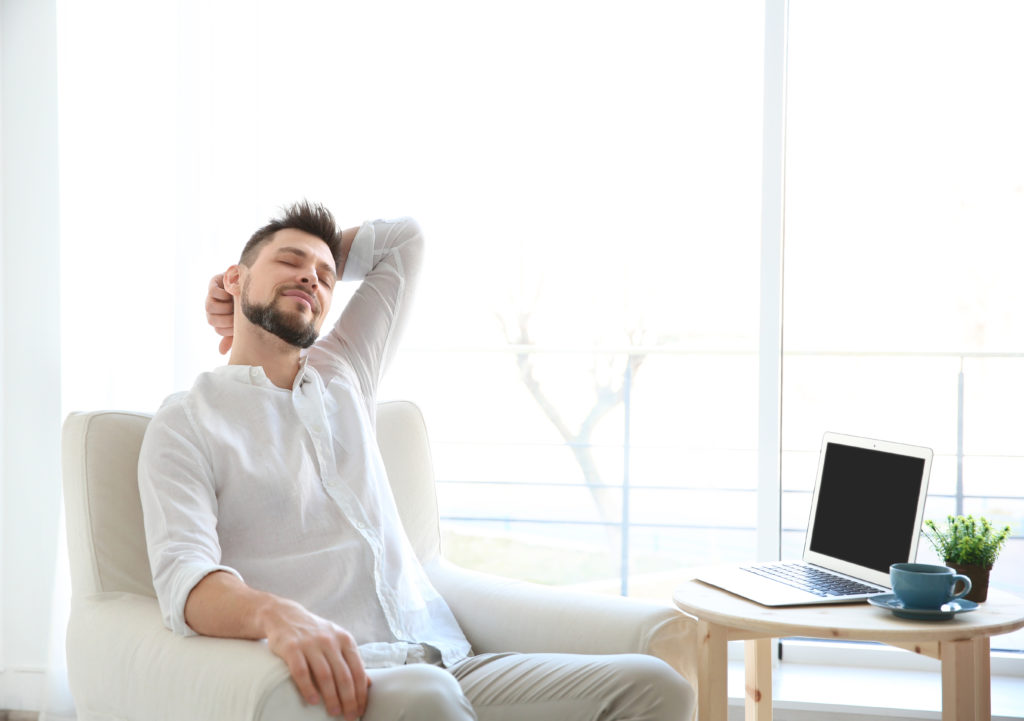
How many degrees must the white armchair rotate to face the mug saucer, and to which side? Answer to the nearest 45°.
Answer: approximately 45° to its left

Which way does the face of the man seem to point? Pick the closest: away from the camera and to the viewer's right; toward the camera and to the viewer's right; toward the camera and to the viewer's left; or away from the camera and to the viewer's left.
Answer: toward the camera and to the viewer's right

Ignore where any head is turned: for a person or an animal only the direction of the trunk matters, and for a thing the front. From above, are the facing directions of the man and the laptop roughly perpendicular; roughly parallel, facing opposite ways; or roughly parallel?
roughly perpendicular

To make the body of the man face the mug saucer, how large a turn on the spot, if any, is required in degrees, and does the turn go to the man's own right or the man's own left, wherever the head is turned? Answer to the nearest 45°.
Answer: approximately 45° to the man's own left

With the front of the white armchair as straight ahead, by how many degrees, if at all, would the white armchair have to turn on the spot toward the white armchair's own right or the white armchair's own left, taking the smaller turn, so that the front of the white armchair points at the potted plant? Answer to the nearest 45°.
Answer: approximately 45° to the white armchair's own left

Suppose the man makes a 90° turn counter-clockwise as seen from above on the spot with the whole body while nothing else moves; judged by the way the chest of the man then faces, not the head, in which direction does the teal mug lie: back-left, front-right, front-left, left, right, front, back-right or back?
front-right

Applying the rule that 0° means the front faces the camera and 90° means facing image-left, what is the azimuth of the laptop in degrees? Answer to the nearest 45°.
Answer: approximately 45°

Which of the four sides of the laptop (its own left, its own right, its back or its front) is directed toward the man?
front

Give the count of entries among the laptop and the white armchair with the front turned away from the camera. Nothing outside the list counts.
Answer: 0

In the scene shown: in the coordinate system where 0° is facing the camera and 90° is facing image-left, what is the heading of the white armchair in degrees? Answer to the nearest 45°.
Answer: approximately 315°

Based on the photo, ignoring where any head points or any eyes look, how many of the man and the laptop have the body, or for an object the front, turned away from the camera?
0

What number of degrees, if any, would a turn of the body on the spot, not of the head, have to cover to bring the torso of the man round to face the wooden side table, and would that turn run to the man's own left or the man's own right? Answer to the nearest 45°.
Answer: approximately 45° to the man's own left

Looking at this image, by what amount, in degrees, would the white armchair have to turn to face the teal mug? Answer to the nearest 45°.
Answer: approximately 45° to its left

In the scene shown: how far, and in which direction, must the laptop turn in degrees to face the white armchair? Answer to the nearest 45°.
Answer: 0° — it already faces it

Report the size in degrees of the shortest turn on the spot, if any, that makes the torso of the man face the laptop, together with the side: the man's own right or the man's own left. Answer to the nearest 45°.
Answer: approximately 45° to the man's own left
